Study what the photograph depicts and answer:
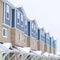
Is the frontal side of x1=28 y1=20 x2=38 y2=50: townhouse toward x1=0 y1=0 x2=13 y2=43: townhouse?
no

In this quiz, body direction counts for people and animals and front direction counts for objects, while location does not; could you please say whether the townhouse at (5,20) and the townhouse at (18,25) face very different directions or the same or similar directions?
same or similar directions

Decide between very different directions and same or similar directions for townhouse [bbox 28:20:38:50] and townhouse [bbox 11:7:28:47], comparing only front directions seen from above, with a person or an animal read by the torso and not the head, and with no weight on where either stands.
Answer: same or similar directions

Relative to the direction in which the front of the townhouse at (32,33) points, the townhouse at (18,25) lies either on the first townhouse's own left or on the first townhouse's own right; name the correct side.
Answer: on the first townhouse's own right

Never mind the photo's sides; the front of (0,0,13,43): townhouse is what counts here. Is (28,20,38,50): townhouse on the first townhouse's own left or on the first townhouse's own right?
on the first townhouse's own left

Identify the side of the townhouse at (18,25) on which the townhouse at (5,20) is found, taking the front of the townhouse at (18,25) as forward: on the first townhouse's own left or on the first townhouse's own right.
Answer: on the first townhouse's own right

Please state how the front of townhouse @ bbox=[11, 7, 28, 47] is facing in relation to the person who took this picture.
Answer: facing the viewer and to the right of the viewer

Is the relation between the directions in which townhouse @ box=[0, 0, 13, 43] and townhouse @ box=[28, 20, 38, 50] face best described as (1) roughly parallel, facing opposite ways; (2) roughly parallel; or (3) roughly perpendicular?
roughly parallel

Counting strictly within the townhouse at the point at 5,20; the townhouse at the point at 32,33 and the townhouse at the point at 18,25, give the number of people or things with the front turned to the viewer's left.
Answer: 0

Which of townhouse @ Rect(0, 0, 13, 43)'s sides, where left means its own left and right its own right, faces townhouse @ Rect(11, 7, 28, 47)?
left

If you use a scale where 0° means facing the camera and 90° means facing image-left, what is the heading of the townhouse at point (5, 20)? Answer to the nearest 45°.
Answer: approximately 315°
